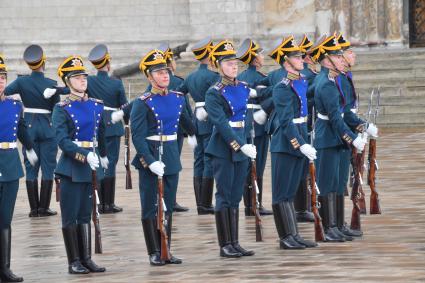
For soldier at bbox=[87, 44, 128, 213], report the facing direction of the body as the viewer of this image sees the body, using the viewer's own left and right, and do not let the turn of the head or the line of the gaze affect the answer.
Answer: facing away from the viewer and to the right of the viewer

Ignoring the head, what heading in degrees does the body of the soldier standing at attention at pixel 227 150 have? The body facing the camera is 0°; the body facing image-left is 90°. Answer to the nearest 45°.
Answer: approximately 315°

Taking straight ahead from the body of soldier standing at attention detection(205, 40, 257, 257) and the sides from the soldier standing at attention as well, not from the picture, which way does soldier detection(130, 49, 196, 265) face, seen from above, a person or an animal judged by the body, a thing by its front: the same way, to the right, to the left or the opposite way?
the same way

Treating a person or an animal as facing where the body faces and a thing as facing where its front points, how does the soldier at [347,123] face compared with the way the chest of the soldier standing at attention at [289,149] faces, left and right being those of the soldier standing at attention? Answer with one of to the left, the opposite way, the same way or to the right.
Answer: the same way

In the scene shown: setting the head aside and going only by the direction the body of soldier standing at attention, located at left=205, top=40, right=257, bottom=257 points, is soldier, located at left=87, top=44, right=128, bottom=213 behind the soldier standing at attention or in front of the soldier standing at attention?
behind

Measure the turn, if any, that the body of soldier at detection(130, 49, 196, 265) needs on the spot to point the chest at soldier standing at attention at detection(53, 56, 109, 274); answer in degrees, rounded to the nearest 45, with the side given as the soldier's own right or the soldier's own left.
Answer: approximately 135° to the soldier's own right
